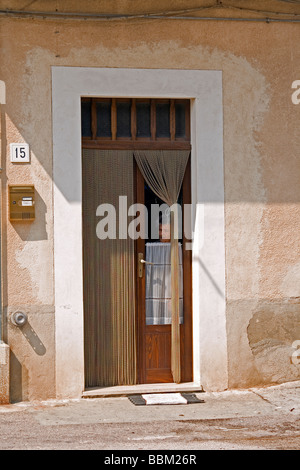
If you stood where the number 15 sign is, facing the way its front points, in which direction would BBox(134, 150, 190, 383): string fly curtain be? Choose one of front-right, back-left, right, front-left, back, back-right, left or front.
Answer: left

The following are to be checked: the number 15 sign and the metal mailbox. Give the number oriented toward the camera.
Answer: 2

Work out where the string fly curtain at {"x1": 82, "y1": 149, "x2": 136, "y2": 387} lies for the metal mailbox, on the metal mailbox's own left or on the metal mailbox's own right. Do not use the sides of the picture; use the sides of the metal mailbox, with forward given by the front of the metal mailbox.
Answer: on the metal mailbox's own left
